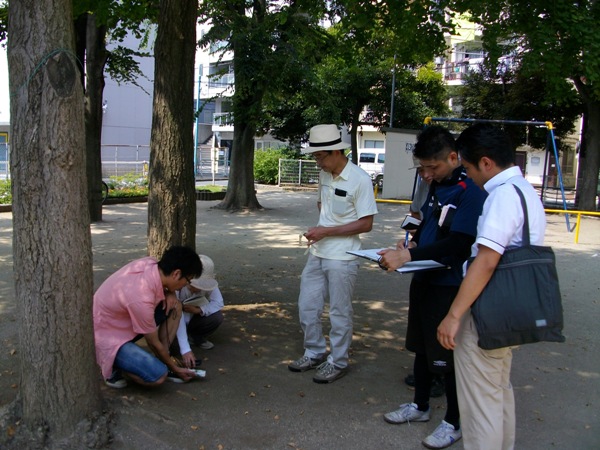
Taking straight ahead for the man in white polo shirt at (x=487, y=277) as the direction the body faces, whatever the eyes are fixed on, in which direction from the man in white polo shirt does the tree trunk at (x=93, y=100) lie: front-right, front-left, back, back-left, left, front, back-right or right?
front-right

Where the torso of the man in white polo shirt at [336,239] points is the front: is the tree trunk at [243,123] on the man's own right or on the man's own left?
on the man's own right

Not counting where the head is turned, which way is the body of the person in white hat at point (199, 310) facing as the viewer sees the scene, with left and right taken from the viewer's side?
facing the viewer and to the left of the viewer

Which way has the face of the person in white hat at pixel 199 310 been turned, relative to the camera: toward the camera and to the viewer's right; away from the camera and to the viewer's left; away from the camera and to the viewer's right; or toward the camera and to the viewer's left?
toward the camera and to the viewer's left

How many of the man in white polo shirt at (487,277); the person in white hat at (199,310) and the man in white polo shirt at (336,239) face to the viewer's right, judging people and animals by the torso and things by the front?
0

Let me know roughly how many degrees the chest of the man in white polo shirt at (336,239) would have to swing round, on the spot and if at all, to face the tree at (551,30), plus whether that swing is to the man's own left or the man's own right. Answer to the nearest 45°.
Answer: approximately 180°

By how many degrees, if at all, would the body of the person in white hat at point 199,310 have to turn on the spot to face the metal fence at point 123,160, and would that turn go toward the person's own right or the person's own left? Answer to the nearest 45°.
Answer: approximately 135° to the person's own right

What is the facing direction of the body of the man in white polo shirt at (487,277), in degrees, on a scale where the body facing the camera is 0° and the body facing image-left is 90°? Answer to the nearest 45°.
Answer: approximately 90°
